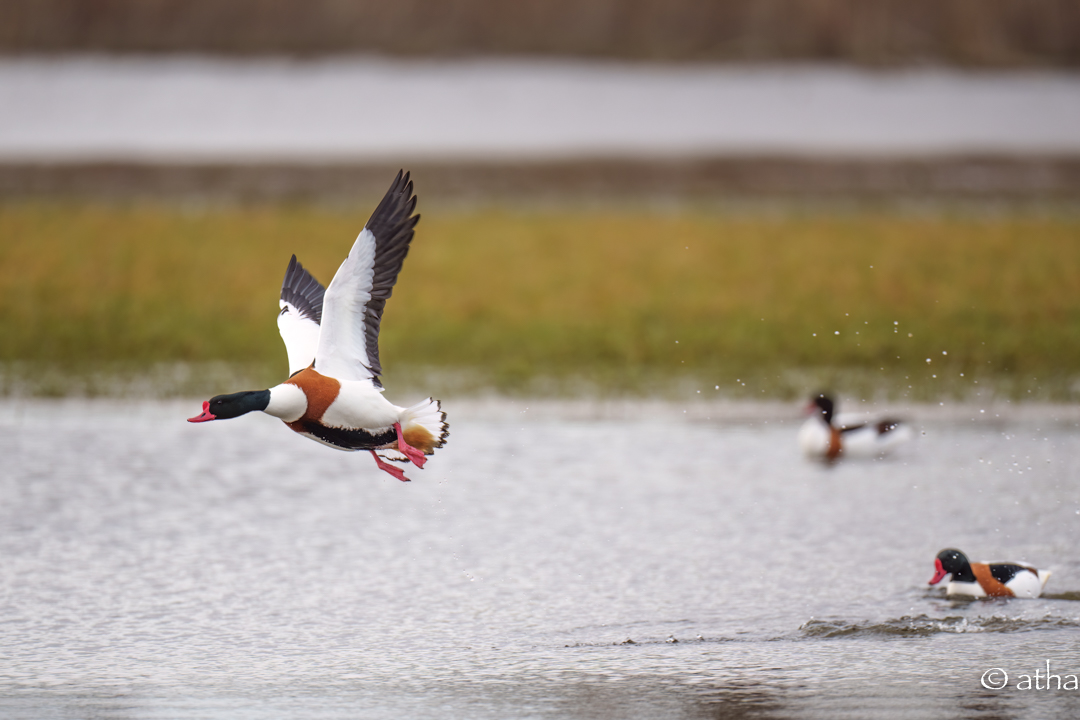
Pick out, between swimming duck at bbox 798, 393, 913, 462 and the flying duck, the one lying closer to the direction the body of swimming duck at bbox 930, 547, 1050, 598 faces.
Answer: the flying duck

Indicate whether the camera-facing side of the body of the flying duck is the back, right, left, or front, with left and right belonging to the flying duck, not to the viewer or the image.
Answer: left

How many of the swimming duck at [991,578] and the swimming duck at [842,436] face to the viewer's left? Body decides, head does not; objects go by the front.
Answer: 2

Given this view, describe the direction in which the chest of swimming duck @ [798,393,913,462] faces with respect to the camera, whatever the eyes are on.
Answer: to the viewer's left

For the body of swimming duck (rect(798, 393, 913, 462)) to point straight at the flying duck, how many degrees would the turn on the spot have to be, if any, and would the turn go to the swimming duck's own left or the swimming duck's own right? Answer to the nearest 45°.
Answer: approximately 45° to the swimming duck's own left

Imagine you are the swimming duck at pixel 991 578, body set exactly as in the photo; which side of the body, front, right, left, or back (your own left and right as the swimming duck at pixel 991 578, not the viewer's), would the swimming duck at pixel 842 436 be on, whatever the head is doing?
right

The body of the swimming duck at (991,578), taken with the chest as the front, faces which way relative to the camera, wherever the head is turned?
to the viewer's left

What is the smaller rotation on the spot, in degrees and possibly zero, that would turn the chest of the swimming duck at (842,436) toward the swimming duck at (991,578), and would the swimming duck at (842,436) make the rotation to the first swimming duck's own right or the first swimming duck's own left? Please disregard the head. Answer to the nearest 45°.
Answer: approximately 90° to the first swimming duck's own left

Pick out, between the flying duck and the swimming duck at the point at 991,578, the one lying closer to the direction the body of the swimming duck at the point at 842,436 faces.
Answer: the flying duck

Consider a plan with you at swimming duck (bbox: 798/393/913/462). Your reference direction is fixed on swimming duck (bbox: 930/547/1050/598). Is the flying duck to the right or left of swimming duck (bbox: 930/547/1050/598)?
right
